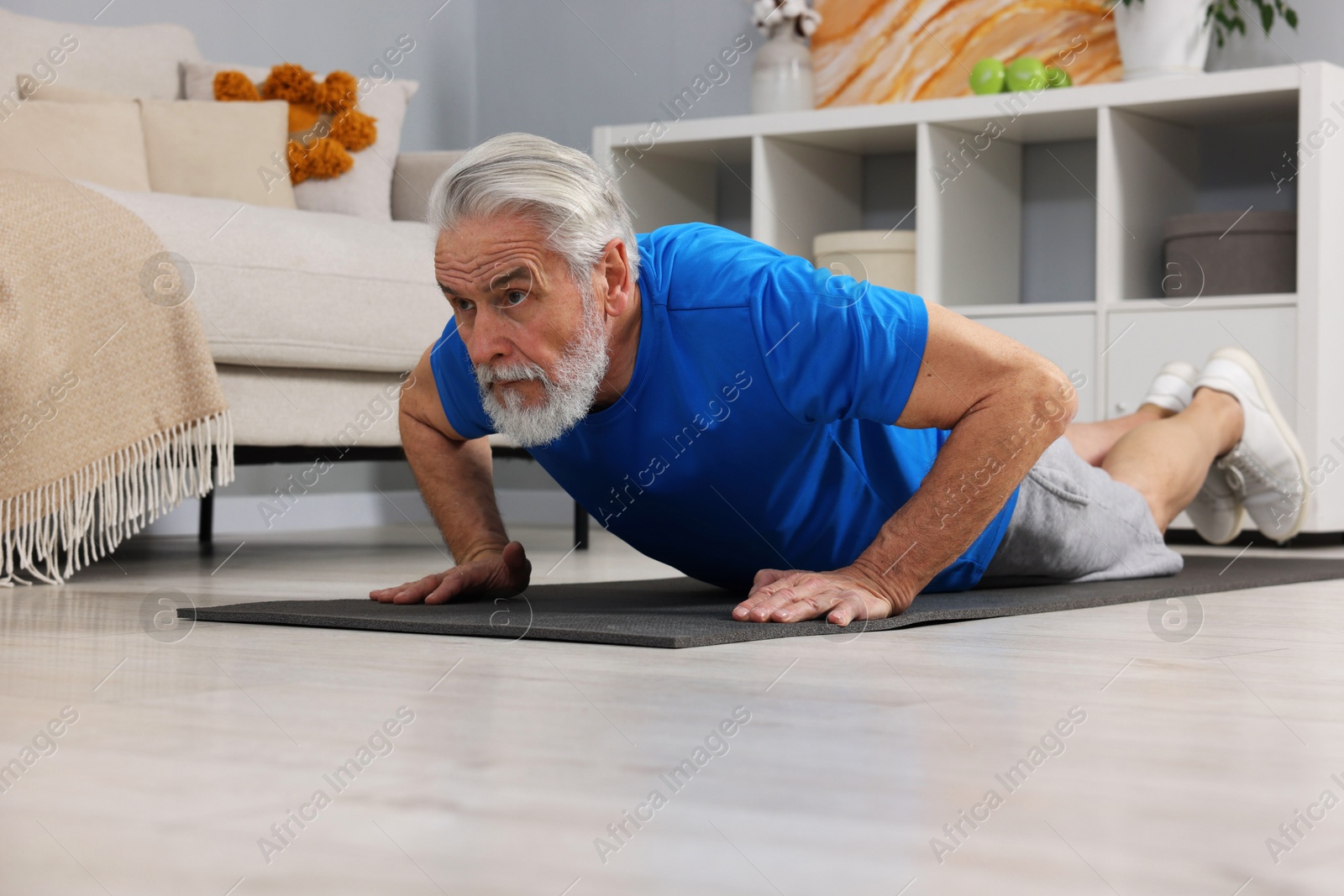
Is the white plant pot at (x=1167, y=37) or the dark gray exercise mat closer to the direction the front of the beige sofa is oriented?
the dark gray exercise mat

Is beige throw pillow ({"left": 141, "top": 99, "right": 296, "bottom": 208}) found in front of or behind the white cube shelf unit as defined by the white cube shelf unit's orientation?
in front

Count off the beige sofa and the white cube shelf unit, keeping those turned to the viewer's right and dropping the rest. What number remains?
0

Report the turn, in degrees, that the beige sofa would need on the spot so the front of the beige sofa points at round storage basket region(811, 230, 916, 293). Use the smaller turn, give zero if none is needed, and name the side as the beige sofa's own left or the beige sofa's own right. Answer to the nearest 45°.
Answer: approximately 135° to the beige sofa's own left

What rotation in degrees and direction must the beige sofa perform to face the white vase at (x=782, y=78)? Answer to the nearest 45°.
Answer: approximately 135° to its left

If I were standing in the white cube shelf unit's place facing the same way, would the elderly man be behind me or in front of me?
in front

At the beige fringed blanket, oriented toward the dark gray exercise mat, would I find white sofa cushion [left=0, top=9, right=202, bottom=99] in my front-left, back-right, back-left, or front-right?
back-left

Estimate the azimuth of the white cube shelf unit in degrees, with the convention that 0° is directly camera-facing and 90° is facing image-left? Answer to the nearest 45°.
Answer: approximately 45°

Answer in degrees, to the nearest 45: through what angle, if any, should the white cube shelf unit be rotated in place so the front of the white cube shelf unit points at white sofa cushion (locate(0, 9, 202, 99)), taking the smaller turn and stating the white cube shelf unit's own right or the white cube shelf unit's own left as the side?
approximately 45° to the white cube shelf unit's own right

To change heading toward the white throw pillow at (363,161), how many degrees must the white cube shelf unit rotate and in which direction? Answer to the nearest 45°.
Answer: approximately 45° to its right

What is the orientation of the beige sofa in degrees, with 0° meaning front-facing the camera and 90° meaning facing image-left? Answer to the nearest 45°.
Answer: approximately 0°
